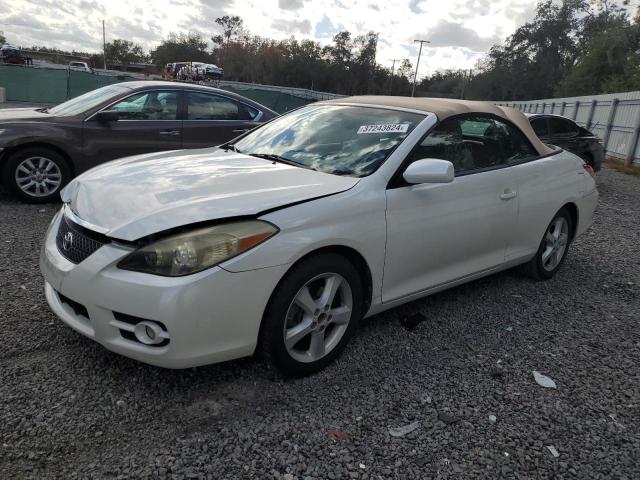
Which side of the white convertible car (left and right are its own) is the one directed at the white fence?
back

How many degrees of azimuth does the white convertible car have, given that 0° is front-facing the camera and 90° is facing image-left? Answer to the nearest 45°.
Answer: approximately 45°

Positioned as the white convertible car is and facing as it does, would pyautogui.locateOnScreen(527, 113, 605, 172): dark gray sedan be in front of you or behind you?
behind
